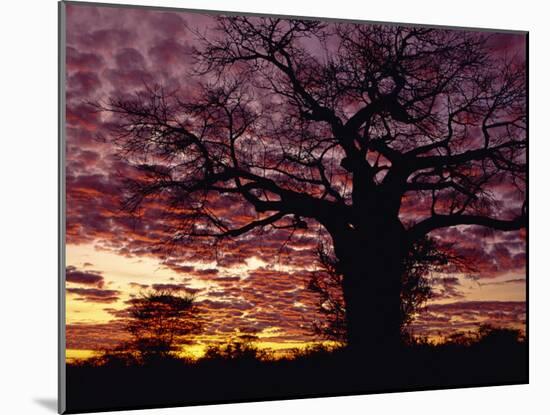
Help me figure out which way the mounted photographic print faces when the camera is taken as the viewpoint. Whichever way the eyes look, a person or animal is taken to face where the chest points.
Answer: facing the viewer and to the right of the viewer
